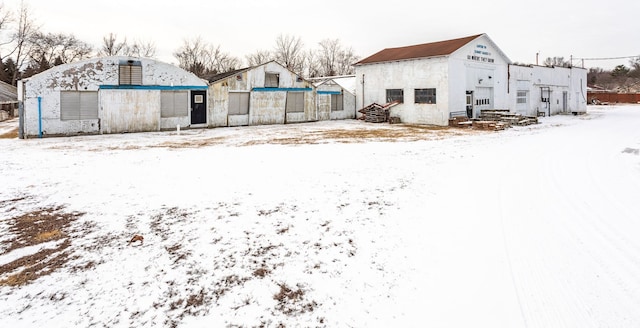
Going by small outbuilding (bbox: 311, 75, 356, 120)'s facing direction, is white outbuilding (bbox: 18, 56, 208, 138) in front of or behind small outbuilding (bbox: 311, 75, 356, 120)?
in front

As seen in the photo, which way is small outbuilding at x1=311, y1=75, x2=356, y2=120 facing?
toward the camera

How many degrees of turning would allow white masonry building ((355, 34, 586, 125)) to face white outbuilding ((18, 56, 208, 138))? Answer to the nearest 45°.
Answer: approximately 90° to its right

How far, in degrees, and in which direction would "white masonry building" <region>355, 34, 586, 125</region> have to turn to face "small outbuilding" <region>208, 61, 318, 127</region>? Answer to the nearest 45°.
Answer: approximately 90° to its right

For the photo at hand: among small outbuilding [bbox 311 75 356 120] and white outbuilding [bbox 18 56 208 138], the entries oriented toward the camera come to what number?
2

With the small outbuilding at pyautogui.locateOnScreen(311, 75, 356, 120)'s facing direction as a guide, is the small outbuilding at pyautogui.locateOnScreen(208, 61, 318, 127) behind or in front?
in front

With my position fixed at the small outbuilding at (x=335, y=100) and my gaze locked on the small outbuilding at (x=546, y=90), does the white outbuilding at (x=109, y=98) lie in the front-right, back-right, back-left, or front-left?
back-right

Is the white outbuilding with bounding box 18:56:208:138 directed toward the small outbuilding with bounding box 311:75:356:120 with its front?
no
